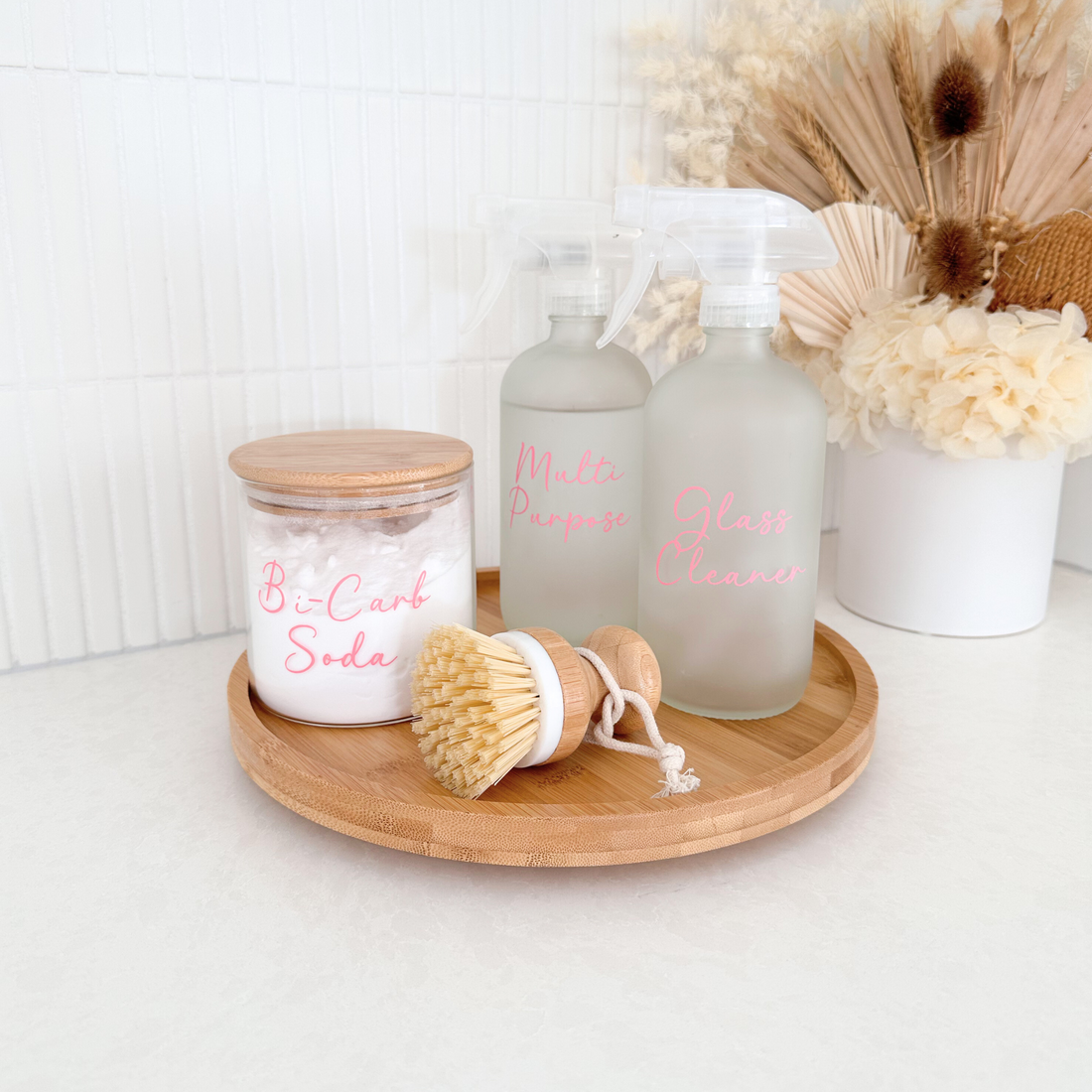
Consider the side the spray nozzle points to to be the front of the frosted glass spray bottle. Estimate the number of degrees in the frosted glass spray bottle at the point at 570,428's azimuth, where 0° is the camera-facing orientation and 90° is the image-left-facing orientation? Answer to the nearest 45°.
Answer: approximately 90°
